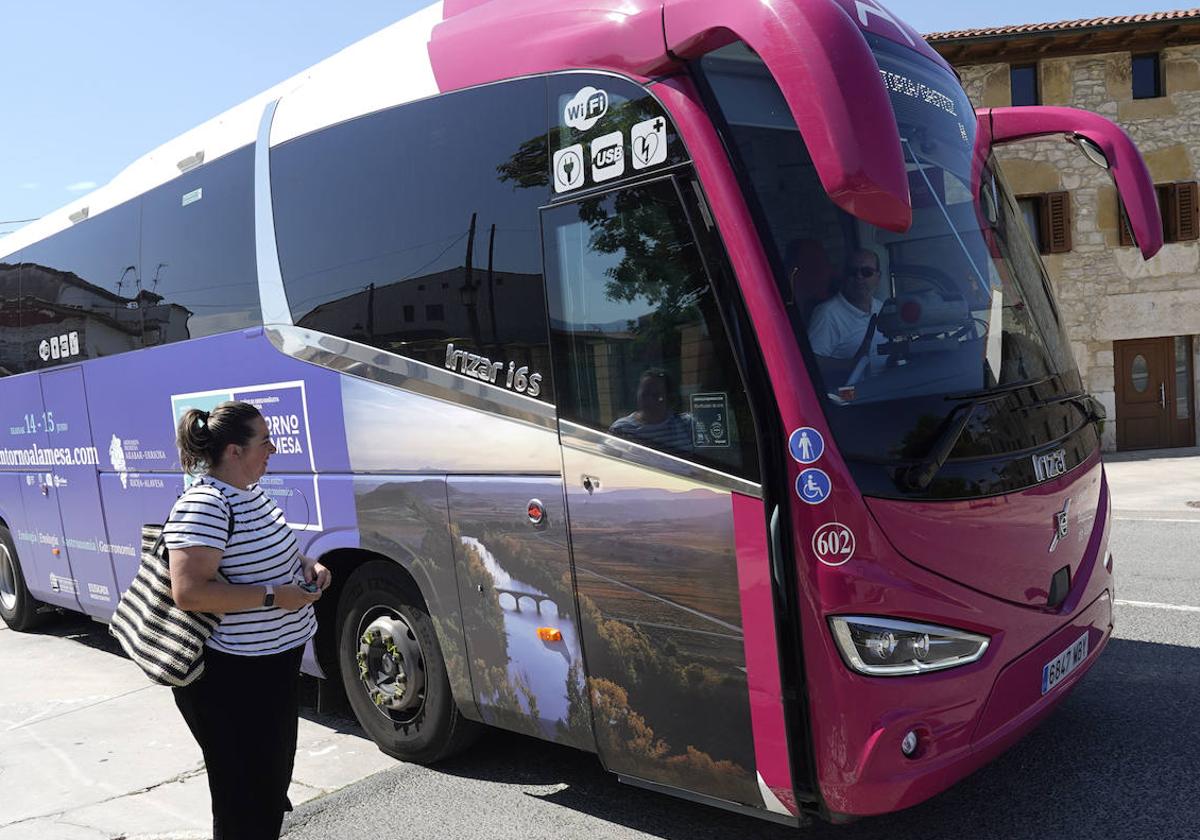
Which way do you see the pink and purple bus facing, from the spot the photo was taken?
facing the viewer and to the right of the viewer

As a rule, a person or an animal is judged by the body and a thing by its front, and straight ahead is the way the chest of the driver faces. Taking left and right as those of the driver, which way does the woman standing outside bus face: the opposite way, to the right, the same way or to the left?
to the left

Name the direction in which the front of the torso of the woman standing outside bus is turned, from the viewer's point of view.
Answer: to the viewer's right

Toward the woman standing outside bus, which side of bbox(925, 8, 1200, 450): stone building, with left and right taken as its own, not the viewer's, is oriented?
front

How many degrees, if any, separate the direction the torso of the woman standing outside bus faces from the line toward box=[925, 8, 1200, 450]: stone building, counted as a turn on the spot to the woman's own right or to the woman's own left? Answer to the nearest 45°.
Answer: approximately 45° to the woman's own left

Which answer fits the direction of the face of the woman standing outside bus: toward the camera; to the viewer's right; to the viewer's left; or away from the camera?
to the viewer's right

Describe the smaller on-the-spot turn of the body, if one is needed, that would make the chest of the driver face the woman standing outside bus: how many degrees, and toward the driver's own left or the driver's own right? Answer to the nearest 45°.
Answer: approximately 135° to the driver's own right
